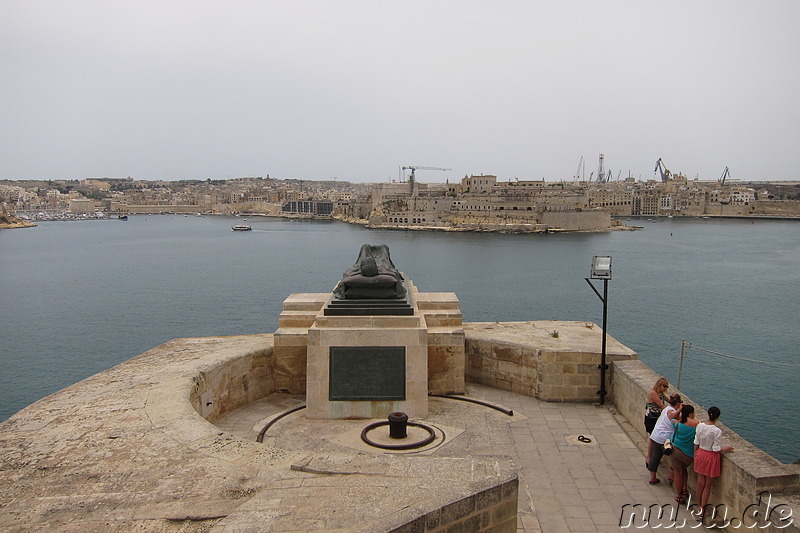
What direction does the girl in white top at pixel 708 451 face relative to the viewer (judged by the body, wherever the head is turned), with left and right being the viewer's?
facing away from the viewer and to the right of the viewer

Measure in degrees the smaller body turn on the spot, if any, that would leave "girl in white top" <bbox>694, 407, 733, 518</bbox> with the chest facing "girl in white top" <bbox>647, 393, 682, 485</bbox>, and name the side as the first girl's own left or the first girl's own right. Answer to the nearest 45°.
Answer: approximately 90° to the first girl's own left

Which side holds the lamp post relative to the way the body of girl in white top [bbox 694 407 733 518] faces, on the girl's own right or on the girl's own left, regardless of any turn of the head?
on the girl's own left

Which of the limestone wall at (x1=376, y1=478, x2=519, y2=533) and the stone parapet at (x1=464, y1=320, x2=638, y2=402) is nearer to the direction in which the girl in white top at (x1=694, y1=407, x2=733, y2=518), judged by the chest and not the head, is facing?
the stone parapet

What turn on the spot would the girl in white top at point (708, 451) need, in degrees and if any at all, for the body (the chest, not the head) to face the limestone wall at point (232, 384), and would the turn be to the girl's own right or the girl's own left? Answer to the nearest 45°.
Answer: approximately 135° to the girl's own left

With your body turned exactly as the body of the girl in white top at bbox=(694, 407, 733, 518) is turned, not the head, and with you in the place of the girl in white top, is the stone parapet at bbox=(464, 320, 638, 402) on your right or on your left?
on your left

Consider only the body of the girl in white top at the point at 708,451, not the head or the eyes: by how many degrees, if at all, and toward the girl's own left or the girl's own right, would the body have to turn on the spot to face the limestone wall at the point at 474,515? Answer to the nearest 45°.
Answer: approximately 180°

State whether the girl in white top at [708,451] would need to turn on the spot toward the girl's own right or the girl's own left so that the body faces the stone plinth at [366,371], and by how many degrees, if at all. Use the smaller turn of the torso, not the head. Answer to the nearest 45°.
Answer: approximately 135° to the girl's own left
